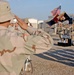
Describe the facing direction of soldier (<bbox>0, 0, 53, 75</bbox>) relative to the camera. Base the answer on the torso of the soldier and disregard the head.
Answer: away from the camera
